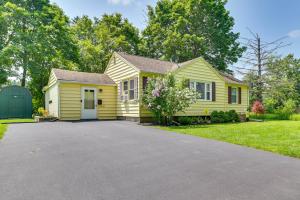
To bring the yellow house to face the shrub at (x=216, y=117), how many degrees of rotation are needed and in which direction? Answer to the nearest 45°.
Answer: approximately 90° to its left

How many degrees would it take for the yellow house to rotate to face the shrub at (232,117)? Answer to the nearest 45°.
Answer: approximately 90° to its left

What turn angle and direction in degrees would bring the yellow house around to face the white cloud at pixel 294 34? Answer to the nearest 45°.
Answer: approximately 135° to its left

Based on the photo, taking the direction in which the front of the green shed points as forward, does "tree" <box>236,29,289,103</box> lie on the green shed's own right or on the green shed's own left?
on the green shed's own left

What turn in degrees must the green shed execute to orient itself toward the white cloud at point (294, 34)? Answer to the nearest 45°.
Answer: approximately 90° to its left

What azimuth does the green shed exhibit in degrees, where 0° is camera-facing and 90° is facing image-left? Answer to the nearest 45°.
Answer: approximately 0°

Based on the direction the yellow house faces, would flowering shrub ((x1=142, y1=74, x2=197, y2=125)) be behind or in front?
in front

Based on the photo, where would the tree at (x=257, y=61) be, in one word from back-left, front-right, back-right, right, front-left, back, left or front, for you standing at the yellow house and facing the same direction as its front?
back-left
